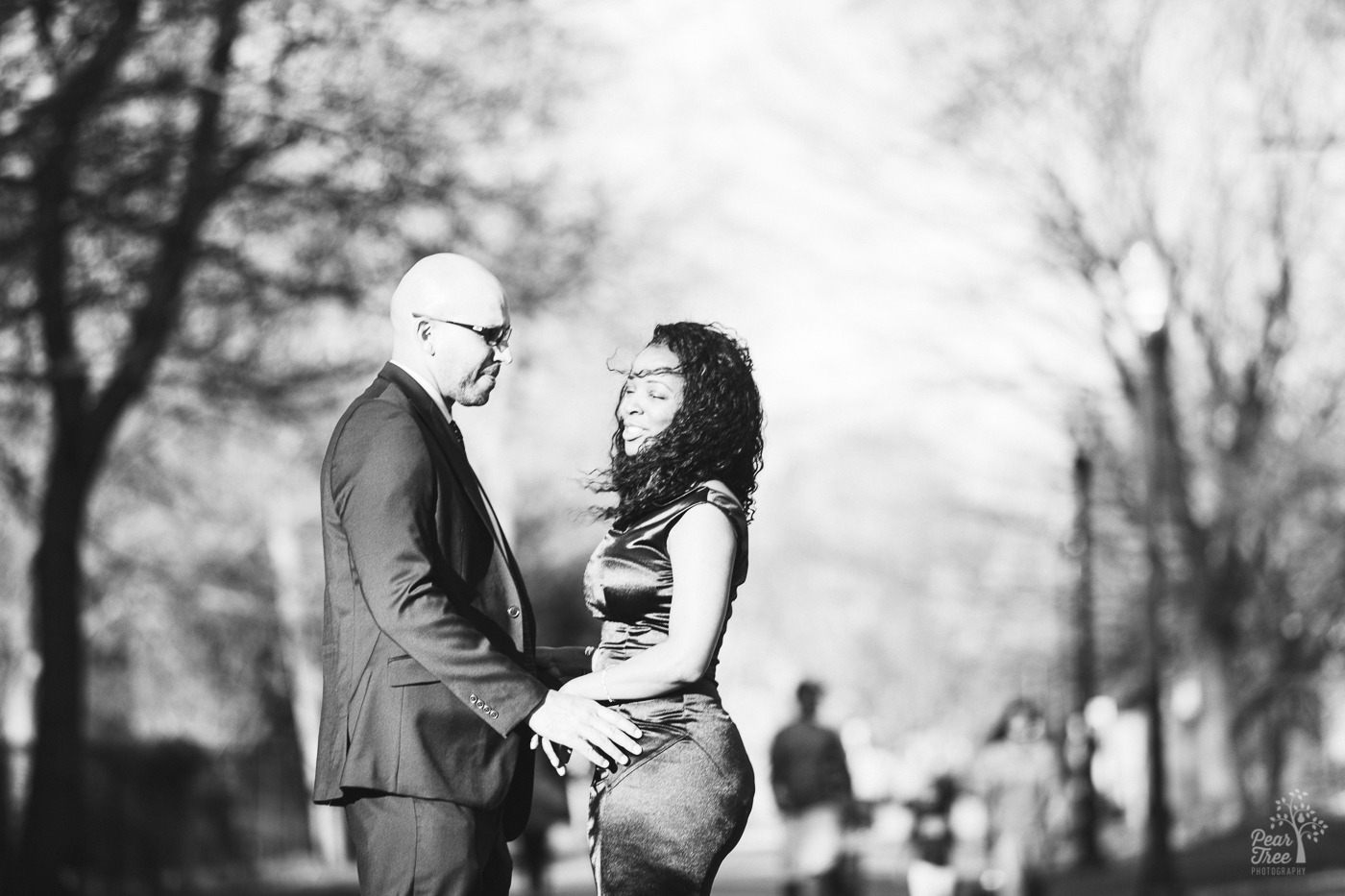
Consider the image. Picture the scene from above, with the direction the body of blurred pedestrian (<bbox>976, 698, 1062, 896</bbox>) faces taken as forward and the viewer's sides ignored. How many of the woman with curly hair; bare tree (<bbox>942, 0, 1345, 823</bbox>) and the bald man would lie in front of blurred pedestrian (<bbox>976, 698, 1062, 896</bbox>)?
2

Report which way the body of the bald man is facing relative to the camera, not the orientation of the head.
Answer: to the viewer's right

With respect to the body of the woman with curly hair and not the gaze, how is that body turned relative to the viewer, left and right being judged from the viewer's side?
facing to the left of the viewer

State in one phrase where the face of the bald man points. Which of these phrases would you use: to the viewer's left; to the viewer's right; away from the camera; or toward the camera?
to the viewer's right

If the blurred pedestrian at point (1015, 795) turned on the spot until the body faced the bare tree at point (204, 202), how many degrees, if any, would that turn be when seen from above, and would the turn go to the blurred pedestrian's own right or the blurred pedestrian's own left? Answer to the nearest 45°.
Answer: approximately 90° to the blurred pedestrian's own right

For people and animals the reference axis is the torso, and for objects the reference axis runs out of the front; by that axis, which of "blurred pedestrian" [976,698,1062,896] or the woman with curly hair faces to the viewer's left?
the woman with curly hair

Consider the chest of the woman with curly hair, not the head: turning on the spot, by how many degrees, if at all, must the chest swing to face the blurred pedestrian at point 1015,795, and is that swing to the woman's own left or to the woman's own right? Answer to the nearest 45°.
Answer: approximately 90° to the woman's own right

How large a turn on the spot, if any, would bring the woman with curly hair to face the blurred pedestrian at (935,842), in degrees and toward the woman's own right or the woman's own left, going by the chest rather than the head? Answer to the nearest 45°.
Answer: approximately 90° to the woman's own right

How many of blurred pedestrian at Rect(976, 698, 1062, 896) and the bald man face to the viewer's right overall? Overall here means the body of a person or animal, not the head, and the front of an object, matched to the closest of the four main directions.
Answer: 1
